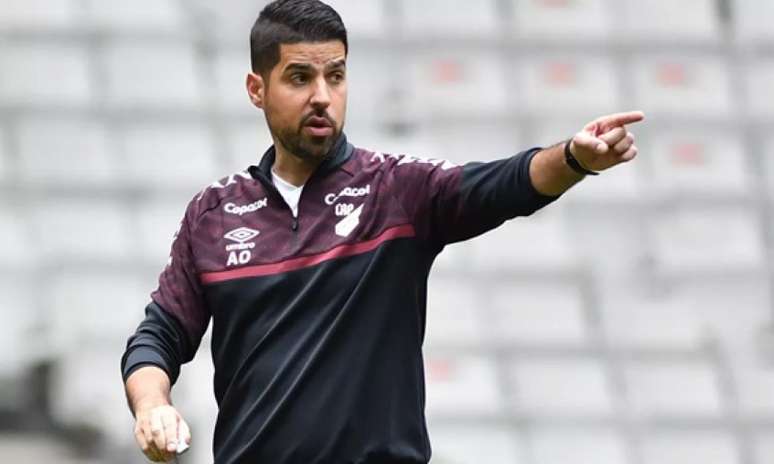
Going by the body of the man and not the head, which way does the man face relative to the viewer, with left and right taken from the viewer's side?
facing the viewer

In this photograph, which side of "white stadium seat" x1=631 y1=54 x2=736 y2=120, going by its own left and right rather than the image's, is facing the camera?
front

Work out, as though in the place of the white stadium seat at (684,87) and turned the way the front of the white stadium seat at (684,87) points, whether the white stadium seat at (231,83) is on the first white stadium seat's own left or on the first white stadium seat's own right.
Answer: on the first white stadium seat's own right

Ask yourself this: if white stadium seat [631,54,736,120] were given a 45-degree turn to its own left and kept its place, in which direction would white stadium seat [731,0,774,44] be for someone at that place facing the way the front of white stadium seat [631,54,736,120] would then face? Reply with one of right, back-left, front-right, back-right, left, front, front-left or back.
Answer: left

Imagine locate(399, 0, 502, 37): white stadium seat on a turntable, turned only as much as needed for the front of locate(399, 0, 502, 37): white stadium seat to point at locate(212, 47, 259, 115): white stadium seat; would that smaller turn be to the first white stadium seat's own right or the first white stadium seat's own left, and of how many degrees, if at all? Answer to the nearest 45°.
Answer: approximately 90° to the first white stadium seat's own right

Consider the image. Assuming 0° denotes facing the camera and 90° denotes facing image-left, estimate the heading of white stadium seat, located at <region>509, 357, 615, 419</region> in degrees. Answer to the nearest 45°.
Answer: approximately 0°

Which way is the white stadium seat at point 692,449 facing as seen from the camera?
toward the camera
